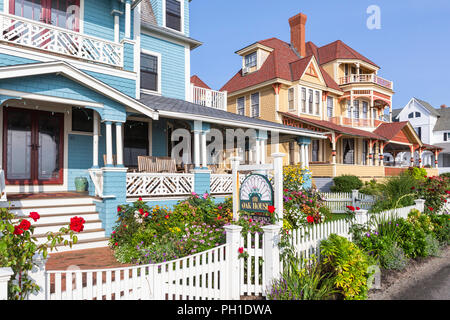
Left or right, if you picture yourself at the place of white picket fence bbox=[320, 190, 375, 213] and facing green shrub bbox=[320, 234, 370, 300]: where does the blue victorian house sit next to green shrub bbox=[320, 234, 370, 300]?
right

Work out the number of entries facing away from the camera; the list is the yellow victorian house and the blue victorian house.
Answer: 0

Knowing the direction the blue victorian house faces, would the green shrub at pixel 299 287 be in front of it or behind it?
in front

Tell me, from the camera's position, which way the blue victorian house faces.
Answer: facing the viewer and to the right of the viewer

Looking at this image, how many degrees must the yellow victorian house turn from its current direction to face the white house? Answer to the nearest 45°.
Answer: approximately 90° to its left

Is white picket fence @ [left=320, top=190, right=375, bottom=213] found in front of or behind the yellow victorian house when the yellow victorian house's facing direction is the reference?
in front

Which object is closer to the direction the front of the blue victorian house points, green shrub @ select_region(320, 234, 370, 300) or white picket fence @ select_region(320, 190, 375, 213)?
the green shrub

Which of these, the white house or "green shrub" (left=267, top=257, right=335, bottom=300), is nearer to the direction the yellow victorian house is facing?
the green shrub

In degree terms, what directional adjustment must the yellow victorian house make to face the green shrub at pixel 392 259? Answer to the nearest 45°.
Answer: approximately 45° to its right

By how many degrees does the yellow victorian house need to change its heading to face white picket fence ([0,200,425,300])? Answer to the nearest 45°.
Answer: approximately 45° to its right
